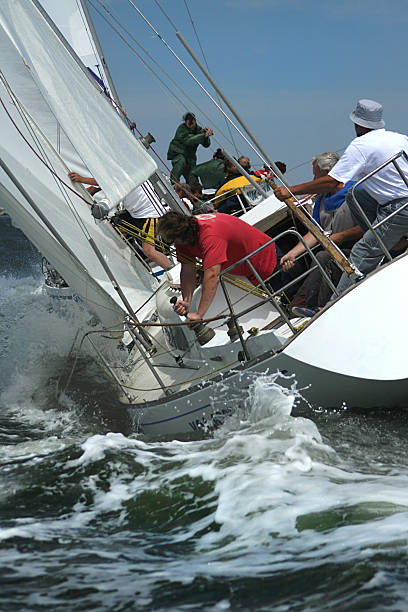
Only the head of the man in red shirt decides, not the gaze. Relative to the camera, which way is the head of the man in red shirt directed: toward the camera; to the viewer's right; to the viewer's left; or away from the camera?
to the viewer's left

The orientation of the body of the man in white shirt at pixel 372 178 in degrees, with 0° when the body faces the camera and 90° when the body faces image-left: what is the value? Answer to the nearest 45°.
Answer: approximately 135°

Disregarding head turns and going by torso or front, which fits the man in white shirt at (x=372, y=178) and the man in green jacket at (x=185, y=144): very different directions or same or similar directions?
very different directions

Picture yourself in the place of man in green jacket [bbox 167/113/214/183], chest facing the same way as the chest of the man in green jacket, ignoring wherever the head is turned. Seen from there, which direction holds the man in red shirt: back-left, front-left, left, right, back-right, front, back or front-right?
front-right
